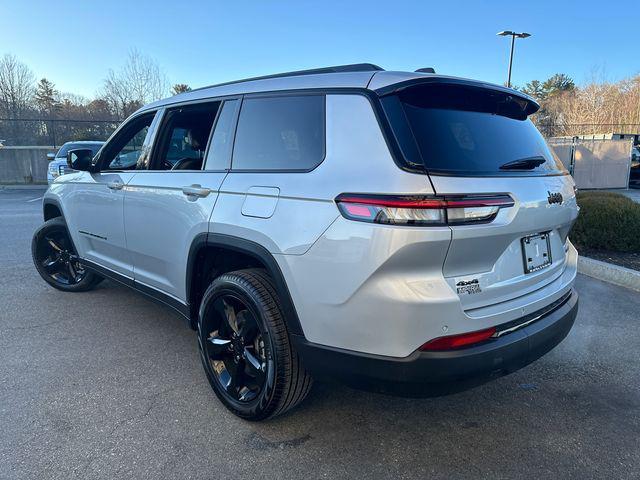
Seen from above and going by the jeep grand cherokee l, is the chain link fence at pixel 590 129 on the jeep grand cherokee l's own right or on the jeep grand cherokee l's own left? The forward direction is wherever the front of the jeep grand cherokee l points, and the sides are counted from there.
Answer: on the jeep grand cherokee l's own right

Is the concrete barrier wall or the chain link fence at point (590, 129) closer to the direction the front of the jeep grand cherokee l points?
the concrete barrier wall

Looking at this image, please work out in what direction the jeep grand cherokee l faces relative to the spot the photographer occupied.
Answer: facing away from the viewer and to the left of the viewer

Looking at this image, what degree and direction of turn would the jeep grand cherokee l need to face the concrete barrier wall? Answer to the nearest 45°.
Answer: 0° — it already faces it

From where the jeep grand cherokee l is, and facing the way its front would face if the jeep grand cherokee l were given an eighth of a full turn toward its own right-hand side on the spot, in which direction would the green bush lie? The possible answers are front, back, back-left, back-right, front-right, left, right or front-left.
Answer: front-right

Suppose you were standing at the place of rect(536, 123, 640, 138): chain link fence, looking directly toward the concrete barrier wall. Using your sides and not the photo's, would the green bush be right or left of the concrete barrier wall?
left
